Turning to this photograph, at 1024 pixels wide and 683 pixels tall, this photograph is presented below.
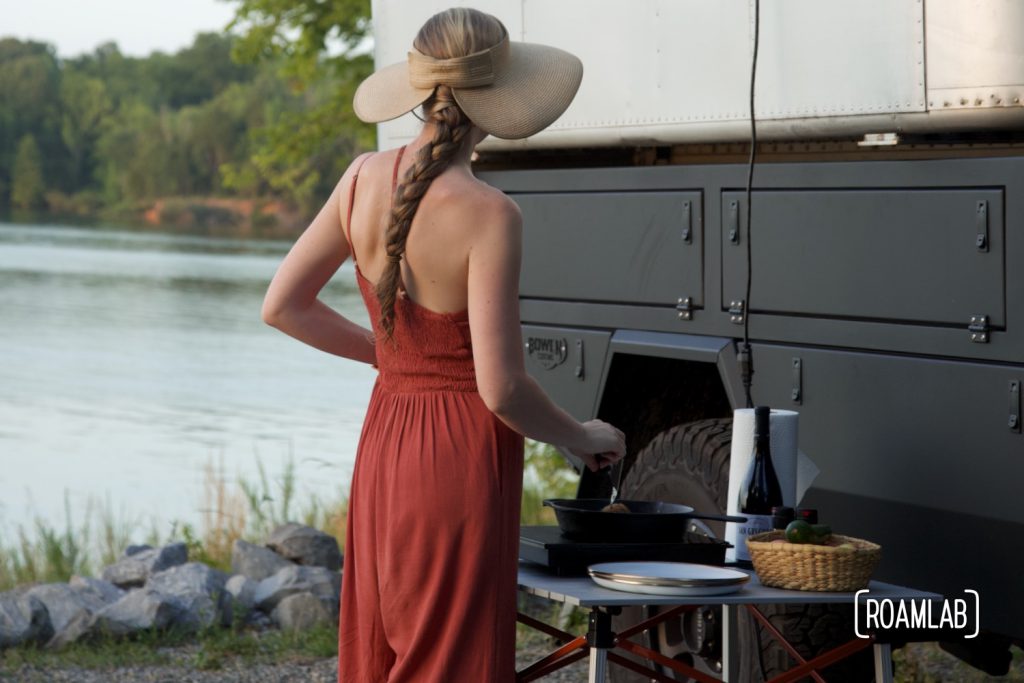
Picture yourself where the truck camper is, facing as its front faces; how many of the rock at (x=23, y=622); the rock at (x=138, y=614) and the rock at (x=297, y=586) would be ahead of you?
0

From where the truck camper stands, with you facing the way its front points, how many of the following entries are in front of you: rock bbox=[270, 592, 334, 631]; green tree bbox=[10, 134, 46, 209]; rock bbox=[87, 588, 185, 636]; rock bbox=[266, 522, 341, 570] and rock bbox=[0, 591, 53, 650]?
0

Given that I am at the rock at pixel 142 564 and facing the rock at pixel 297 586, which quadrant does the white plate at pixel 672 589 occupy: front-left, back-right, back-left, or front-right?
front-right

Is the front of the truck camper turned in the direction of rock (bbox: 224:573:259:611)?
no

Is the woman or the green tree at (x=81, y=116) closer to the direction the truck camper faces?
the woman

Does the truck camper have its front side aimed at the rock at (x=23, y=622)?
no

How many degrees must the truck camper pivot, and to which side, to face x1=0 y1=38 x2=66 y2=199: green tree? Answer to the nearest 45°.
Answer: approximately 180°

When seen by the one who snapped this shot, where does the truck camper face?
facing the viewer and to the right of the viewer

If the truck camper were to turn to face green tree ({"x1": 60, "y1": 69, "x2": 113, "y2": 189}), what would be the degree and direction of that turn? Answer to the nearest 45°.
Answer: approximately 180°

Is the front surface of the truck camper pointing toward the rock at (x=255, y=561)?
no

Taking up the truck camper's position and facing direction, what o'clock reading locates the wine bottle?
The wine bottle is roughly at 2 o'clock from the truck camper.

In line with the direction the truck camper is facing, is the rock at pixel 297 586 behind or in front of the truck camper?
behind

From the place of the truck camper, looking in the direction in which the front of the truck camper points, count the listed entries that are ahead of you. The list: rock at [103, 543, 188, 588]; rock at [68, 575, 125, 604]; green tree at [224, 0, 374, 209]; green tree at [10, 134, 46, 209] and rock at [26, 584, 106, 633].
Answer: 0

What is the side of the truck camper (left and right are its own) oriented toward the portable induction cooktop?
right

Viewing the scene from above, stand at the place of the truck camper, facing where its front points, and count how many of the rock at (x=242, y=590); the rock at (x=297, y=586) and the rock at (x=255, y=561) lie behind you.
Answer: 3

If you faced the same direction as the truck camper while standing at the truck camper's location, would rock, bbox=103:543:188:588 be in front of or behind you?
behind

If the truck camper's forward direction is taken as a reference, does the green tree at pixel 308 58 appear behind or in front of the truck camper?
behind

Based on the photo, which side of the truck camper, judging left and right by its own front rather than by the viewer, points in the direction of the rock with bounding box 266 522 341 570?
back
